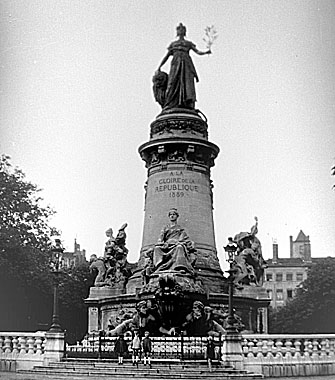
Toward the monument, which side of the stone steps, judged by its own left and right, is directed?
back

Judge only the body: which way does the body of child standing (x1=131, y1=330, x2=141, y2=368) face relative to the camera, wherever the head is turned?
toward the camera

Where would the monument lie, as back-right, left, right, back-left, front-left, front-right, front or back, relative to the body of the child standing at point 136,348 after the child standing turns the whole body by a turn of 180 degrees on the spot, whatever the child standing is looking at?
front

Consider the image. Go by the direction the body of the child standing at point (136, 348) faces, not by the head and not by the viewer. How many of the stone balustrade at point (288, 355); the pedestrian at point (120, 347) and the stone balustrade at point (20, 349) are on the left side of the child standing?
1

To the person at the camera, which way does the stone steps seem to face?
facing the viewer

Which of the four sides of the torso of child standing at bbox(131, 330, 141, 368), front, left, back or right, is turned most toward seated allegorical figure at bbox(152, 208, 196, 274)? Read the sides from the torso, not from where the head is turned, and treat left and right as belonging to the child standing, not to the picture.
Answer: back

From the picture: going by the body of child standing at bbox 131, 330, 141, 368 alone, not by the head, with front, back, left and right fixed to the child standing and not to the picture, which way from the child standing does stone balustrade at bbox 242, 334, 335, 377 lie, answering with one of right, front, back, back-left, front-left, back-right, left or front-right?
left

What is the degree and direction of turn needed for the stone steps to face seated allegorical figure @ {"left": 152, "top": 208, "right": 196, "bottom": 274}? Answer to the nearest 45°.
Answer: approximately 180°

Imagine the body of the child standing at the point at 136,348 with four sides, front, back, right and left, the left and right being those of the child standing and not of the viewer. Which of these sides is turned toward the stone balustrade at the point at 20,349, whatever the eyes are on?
right
